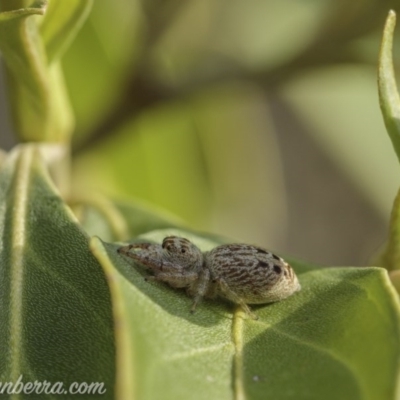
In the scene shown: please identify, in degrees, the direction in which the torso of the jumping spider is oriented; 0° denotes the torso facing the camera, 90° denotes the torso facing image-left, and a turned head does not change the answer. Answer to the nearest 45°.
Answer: approximately 90°
